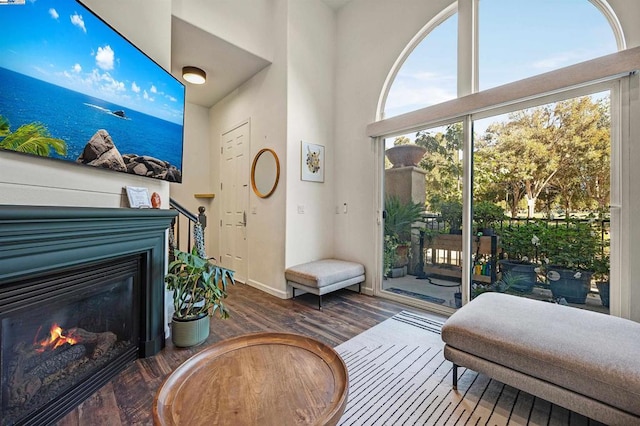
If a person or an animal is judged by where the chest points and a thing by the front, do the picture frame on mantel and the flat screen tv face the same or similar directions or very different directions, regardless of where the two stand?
same or similar directions

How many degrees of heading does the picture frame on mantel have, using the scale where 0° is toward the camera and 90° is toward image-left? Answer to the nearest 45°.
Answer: approximately 315°

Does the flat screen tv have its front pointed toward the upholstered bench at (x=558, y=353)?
yes

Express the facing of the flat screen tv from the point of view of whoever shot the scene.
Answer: facing the viewer and to the right of the viewer

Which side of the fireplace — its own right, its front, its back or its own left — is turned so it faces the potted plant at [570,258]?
front

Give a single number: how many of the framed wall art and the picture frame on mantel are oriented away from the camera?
0

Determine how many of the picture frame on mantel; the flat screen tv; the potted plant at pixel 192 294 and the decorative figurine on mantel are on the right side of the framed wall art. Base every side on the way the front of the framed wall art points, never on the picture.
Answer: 4

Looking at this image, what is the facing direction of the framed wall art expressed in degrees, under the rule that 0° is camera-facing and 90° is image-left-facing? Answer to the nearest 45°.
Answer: approximately 315°

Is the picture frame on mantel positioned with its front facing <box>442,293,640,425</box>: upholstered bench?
yes

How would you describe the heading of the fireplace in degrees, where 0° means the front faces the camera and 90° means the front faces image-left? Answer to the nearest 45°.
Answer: approximately 315°

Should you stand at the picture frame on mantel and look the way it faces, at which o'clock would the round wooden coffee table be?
The round wooden coffee table is roughly at 1 o'clock from the picture frame on mantel.

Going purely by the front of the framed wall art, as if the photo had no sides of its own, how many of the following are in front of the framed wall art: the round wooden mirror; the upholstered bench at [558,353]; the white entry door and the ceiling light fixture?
1

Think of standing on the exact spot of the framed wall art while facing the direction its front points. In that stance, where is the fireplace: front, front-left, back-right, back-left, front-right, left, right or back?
right
